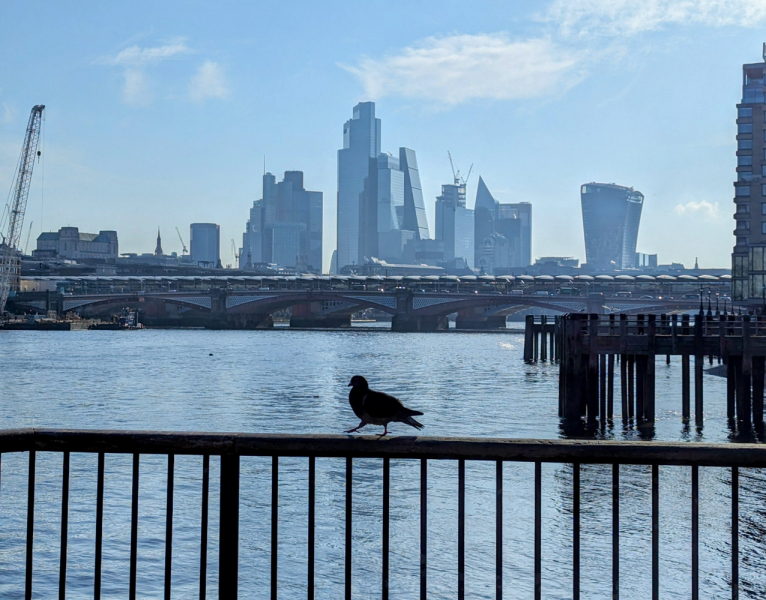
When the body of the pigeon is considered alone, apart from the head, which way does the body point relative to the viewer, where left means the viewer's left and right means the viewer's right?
facing to the left of the viewer

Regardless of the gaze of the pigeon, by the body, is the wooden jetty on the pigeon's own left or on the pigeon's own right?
on the pigeon's own right
